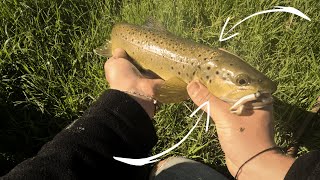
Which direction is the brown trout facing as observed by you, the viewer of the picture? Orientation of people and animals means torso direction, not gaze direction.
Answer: facing the viewer and to the right of the viewer
